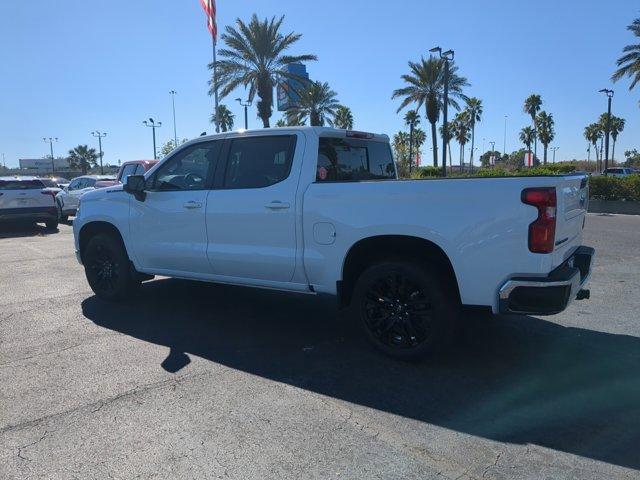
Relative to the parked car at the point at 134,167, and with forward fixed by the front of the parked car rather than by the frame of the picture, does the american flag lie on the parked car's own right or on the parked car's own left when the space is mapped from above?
on the parked car's own right

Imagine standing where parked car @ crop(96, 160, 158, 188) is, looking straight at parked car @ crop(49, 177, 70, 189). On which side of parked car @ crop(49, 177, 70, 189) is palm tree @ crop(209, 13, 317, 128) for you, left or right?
right

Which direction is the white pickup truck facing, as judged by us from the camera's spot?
facing away from the viewer and to the left of the viewer

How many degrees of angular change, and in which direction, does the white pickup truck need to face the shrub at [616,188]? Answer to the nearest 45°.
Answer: approximately 90° to its right

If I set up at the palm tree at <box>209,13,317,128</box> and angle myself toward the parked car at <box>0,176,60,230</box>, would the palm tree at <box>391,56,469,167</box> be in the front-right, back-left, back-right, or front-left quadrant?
back-left
